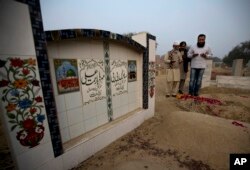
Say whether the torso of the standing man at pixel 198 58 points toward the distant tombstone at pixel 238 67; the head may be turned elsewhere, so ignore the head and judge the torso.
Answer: no

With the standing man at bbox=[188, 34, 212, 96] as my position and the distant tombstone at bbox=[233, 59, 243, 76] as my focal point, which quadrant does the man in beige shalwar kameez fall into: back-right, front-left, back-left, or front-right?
back-left

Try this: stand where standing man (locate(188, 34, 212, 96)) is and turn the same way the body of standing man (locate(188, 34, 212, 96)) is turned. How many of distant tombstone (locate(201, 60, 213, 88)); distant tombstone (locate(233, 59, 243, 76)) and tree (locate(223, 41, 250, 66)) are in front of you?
0

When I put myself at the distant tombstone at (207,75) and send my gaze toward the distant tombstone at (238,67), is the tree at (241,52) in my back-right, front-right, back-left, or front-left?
front-left

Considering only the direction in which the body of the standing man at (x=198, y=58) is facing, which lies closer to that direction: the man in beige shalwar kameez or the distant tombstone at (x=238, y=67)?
the man in beige shalwar kameez

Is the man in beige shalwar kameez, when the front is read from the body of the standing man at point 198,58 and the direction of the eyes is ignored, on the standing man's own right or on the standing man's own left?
on the standing man's own right

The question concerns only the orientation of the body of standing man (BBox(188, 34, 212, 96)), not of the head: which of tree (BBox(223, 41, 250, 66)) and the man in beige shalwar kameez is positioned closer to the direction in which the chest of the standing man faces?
the man in beige shalwar kameez

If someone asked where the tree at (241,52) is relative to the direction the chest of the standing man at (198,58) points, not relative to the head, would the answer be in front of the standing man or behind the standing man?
behind

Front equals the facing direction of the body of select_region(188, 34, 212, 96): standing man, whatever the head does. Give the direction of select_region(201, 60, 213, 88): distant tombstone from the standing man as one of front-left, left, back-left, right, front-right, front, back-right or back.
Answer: back

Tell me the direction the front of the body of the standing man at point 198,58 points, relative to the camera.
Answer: toward the camera

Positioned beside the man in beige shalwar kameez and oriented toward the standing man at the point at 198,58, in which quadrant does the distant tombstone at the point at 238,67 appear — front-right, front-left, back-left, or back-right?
front-left
